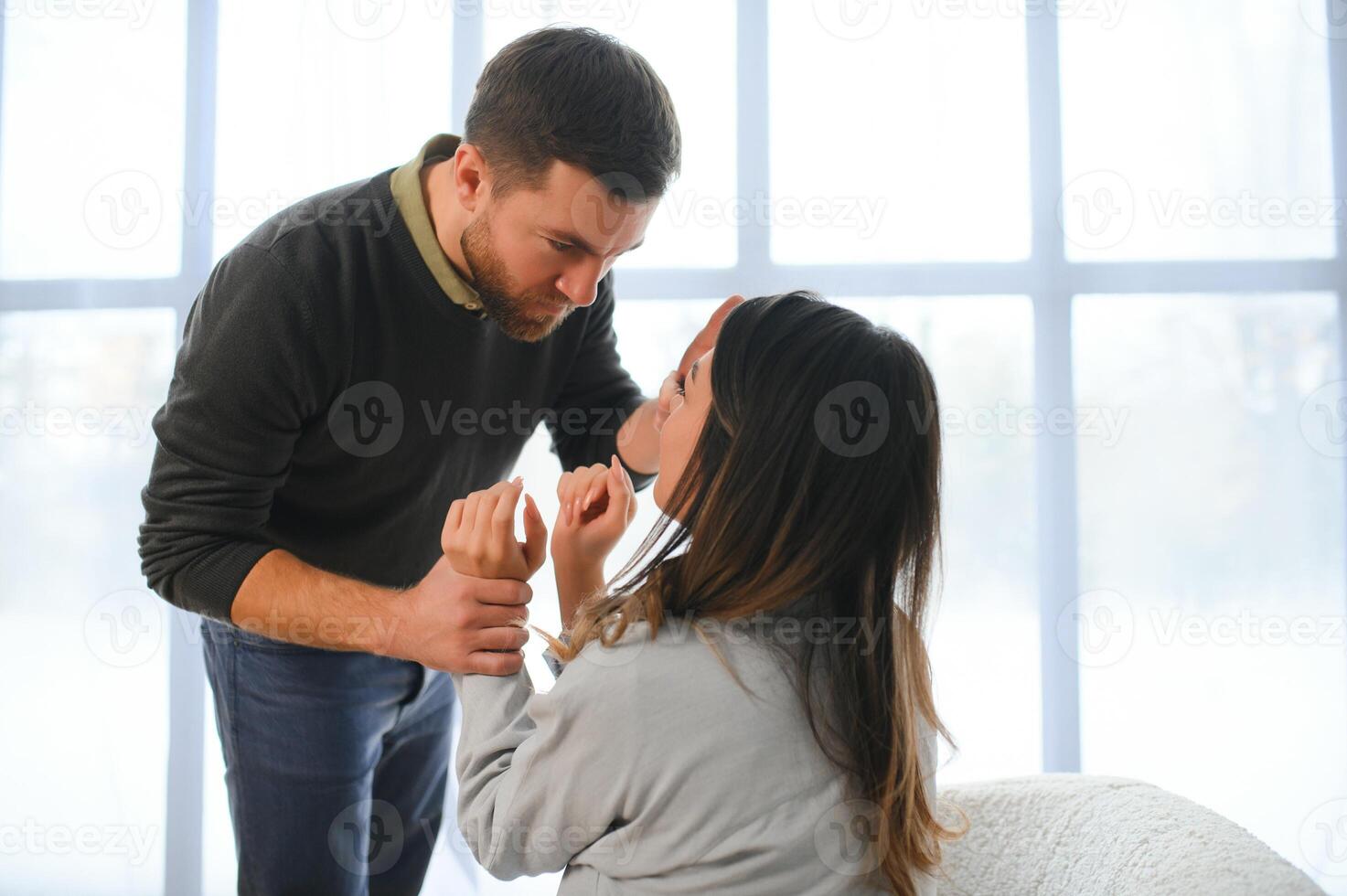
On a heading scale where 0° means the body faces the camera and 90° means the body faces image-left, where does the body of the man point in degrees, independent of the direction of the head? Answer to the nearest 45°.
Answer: approximately 315°

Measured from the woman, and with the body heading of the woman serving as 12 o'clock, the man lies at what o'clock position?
The man is roughly at 12 o'clock from the woman.

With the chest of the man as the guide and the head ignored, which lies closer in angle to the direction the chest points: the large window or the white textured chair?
the white textured chair

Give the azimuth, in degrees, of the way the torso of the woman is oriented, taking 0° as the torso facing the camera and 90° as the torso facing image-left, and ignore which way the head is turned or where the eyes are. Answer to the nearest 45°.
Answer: approximately 135°

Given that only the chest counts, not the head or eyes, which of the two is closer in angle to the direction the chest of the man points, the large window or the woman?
the woman

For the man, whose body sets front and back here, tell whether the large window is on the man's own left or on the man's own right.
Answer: on the man's own left

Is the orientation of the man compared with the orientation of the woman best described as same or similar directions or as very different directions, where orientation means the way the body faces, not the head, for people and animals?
very different directions

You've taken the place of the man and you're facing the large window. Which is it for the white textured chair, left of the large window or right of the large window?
right

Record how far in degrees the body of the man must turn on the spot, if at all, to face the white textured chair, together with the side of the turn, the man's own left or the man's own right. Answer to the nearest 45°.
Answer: approximately 45° to the man's own left
